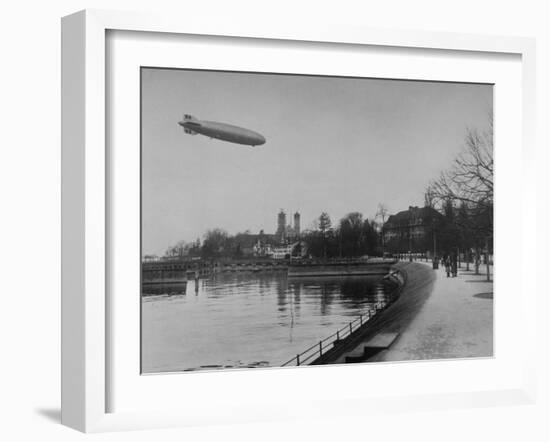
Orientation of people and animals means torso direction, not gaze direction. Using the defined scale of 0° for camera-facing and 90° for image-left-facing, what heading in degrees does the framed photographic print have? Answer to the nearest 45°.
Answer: approximately 315°
